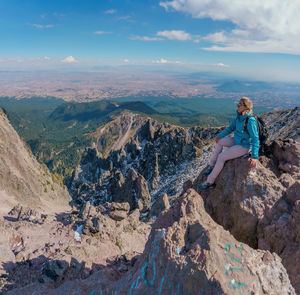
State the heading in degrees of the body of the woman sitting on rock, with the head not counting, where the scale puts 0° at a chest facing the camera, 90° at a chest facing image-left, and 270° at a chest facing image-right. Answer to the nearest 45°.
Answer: approximately 45°

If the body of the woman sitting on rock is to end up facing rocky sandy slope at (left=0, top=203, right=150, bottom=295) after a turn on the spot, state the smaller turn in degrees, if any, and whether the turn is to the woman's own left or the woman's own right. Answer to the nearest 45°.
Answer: approximately 45° to the woman's own right
